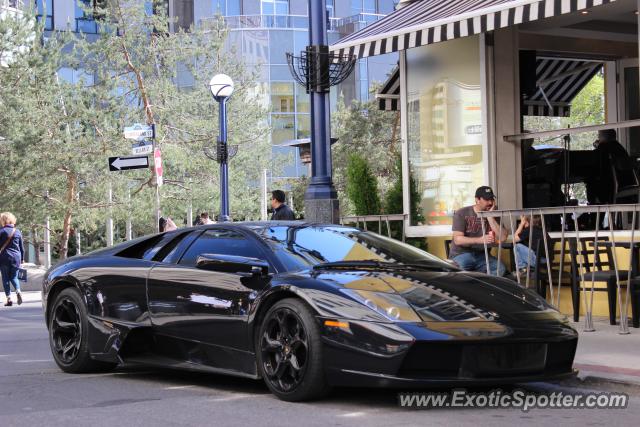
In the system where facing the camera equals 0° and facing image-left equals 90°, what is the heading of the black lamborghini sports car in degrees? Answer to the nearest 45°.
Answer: approximately 315°

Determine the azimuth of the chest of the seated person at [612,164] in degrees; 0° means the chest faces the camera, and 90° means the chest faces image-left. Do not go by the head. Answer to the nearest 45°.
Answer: approximately 90°

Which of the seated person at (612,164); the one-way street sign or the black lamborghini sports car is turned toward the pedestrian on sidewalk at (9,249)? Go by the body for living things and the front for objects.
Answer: the seated person

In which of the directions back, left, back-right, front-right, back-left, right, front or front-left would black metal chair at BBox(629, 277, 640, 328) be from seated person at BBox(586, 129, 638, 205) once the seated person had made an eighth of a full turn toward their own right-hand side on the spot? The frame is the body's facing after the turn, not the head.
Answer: back-left

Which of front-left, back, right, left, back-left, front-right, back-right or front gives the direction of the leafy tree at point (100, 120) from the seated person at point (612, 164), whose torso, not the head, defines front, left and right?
front-right

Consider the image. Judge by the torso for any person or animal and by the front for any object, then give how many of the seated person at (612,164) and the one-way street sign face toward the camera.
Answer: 1

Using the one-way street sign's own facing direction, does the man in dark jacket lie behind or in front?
in front

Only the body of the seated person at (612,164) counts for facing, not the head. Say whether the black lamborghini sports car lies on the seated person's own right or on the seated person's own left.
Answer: on the seated person's own left

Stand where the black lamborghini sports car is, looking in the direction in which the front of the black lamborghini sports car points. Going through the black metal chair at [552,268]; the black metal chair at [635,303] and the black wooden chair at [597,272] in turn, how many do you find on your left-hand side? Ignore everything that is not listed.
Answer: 3

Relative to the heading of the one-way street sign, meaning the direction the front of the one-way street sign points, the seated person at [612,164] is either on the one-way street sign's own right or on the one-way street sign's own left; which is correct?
on the one-way street sign's own left

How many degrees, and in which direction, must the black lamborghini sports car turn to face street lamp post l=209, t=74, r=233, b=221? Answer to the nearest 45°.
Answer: approximately 135° to its left

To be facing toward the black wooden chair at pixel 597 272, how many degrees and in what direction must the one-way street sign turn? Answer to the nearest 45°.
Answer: approximately 45° to its left

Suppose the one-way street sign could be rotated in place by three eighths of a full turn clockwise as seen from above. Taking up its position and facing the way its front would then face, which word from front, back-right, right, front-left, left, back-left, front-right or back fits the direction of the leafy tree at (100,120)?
front-right
